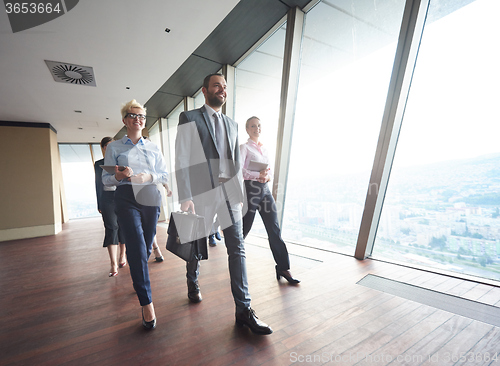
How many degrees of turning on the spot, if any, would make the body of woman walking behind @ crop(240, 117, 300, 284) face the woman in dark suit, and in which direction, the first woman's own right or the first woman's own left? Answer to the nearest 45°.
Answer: approximately 135° to the first woman's own right

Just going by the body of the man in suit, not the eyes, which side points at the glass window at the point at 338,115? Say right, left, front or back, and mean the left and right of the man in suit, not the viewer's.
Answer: left

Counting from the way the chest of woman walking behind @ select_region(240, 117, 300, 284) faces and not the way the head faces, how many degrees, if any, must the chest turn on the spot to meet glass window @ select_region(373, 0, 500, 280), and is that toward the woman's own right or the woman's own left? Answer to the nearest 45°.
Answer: approximately 45° to the woman's own left

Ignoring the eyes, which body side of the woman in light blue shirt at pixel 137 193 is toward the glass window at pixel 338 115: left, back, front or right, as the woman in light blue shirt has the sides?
left

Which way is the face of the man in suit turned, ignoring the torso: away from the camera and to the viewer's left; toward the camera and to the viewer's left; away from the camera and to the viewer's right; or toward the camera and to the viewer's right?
toward the camera and to the viewer's right

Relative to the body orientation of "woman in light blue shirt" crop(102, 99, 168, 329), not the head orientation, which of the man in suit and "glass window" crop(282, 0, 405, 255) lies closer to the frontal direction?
the man in suit

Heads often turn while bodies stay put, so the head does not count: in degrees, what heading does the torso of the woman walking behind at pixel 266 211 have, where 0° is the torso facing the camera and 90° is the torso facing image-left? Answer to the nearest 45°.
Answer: approximately 315°

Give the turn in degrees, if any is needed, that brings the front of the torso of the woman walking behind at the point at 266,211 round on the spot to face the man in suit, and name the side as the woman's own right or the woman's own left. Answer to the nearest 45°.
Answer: approximately 90° to the woman's own right

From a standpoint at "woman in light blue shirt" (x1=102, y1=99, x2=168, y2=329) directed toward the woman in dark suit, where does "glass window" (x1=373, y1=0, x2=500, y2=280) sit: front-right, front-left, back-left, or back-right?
back-right

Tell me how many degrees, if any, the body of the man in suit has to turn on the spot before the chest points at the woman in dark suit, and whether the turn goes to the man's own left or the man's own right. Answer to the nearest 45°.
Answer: approximately 180°

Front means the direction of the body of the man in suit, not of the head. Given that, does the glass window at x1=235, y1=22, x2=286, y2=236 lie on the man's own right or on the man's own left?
on the man's own left

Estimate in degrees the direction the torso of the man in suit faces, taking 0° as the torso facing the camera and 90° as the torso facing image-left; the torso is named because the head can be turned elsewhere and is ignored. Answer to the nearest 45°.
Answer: approximately 315°
